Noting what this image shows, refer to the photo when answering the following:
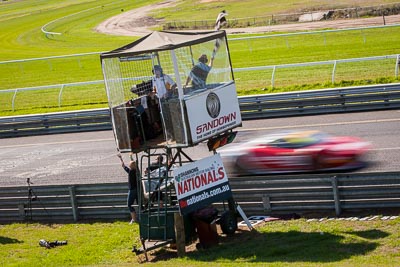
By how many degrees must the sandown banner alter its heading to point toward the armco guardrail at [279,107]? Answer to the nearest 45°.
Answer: approximately 135° to its left

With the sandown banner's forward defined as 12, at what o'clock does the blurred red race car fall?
The blurred red race car is roughly at 9 o'clock from the sandown banner.

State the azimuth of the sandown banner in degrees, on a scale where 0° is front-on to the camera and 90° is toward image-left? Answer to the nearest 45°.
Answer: approximately 315°
